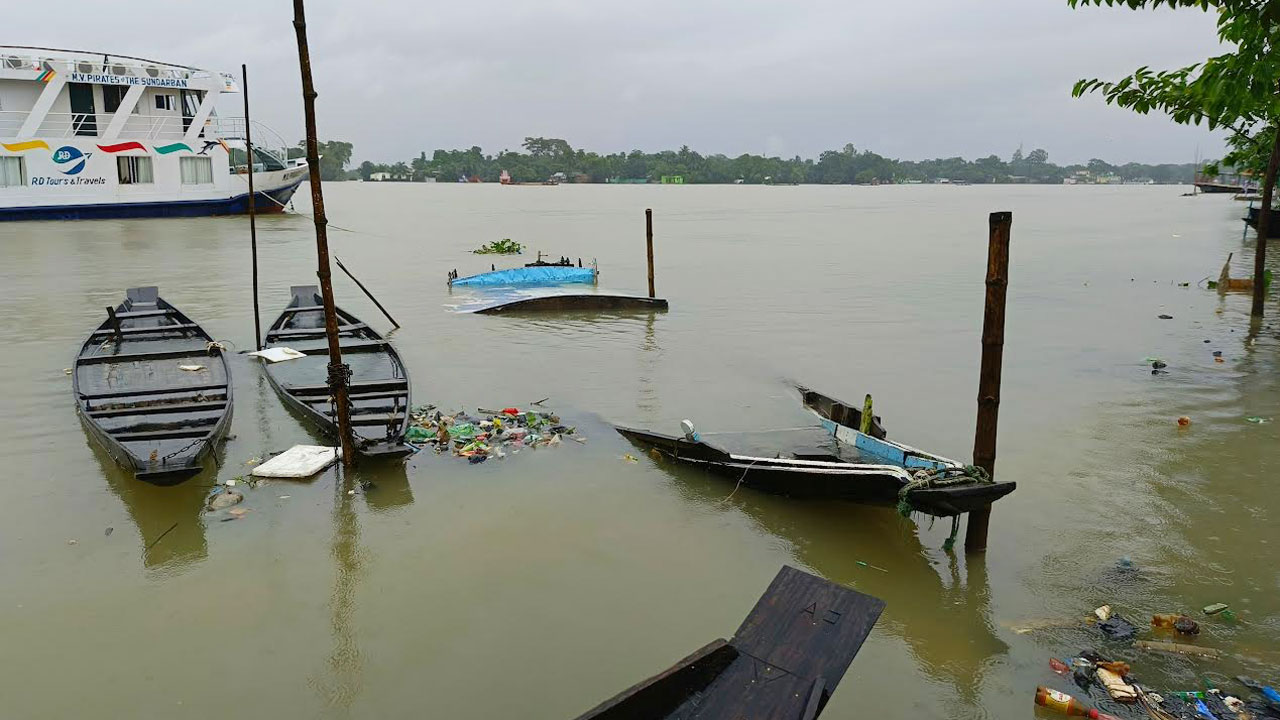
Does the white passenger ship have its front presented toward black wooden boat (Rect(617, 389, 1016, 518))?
no

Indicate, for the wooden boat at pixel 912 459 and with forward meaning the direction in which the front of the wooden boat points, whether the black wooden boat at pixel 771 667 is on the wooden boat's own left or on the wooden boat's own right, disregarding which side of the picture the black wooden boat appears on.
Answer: on the wooden boat's own right

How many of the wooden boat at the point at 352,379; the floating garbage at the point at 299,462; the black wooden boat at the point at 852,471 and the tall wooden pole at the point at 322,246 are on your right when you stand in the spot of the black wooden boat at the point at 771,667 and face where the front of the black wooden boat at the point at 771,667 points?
0

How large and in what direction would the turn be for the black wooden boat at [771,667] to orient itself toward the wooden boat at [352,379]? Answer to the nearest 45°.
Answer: approximately 90° to its left

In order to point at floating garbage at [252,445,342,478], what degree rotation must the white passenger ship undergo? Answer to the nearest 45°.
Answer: approximately 90° to its right

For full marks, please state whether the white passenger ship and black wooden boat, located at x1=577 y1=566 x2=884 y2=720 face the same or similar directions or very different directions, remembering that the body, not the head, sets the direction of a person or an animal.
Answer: same or similar directions

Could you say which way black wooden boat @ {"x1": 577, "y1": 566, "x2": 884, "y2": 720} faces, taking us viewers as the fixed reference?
facing away from the viewer and to the right of the viewer

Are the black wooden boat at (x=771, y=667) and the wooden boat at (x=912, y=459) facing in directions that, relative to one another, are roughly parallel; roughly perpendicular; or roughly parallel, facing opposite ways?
roughly perpendicular

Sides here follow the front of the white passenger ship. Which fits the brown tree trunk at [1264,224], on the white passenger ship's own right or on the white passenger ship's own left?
on the white passenger ship's own right

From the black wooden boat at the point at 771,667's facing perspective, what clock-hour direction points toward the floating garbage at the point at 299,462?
The floating garbage is roughly at 9 o'clock from the black wooden boat.

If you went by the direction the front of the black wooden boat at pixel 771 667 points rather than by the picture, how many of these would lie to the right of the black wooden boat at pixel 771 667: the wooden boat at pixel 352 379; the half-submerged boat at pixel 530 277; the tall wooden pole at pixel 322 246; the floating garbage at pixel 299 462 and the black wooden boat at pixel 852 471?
0

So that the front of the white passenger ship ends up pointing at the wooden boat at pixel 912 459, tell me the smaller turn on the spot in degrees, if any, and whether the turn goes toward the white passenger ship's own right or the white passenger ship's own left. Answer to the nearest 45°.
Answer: approximately 90° to the white passenger ship's own right

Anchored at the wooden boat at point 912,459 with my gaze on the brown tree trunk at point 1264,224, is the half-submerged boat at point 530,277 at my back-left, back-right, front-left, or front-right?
front-left

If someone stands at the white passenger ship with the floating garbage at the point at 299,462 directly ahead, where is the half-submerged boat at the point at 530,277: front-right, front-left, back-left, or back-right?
front-left

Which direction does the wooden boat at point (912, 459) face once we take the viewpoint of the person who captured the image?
facing the viewer and to the right of the viewer

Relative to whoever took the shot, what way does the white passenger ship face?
facing to the right of the viewer

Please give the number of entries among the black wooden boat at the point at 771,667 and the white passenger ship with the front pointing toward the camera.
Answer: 0

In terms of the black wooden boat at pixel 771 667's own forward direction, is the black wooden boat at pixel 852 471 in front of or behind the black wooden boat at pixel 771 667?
in front

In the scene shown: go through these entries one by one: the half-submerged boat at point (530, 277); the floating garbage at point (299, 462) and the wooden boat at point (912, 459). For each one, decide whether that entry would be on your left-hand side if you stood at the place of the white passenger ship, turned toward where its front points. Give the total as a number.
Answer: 0

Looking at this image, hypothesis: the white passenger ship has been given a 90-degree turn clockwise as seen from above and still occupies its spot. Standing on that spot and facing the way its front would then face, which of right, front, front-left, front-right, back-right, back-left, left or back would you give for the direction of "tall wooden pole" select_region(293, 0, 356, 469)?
front

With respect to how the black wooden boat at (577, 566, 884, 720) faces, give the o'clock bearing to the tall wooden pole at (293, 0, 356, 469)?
The tall wooden pole is roughly at 9 o'clock from the black wooden boat.
